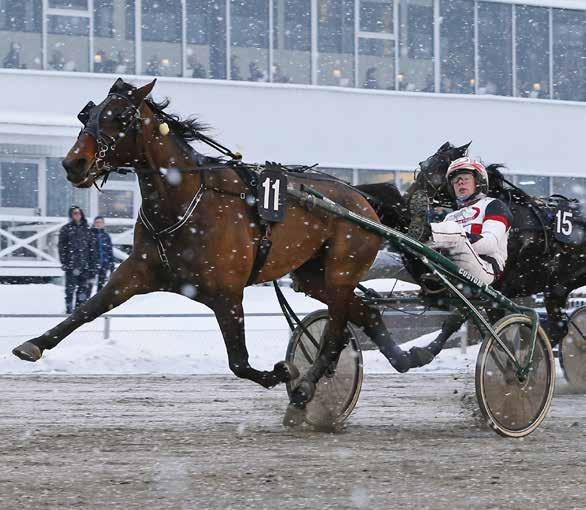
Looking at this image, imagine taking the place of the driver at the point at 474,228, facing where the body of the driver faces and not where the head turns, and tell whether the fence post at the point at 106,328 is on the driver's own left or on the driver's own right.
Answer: on the driver's own right

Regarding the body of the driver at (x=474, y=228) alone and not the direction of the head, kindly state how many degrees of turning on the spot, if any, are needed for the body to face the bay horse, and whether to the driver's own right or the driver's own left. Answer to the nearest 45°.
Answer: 0° — they already face it

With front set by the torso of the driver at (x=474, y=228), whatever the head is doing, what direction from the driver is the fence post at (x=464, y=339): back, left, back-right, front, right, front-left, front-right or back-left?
back-right

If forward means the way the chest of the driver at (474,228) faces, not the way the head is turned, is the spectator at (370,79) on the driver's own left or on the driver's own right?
on the driver's own right

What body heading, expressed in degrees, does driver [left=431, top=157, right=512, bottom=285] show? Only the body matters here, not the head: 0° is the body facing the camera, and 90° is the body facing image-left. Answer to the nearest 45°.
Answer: approximately 45°

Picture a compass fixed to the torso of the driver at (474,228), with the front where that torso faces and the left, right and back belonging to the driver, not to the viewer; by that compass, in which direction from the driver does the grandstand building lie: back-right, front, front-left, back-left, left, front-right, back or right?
back-right
